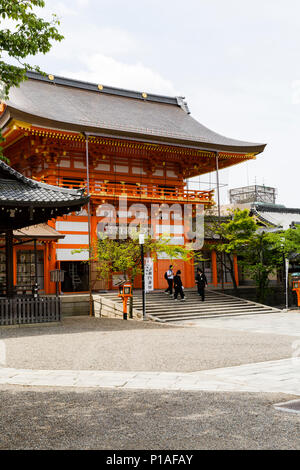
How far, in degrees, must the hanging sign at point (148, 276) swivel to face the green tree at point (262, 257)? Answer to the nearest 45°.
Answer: approximately 135° to its left

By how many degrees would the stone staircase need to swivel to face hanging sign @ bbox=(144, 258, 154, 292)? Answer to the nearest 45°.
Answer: approximately 90° to its right

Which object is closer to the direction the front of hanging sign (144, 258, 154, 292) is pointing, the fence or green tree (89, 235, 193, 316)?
the fence

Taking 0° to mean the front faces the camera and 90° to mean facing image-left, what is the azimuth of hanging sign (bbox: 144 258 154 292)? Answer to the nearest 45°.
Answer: approximately 0°

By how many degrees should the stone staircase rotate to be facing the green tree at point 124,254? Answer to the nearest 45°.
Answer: approximately 90° to its right

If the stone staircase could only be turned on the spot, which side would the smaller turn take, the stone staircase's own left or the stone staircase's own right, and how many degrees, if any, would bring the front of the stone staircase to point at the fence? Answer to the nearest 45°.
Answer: approximately 90° to the stone staircase's own right

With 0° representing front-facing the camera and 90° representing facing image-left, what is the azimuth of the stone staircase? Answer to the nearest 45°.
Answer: approximately 315°
